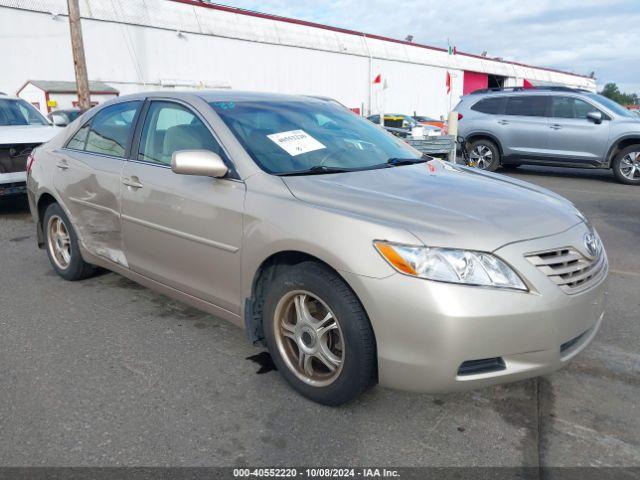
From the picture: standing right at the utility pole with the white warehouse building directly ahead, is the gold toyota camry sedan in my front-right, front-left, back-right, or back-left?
back-right

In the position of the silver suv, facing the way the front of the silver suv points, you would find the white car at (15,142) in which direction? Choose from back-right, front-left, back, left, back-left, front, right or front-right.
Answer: back-right

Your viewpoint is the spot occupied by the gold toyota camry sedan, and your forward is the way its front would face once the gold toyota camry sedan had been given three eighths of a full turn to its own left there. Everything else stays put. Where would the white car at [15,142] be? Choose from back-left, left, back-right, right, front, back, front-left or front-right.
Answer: front-left

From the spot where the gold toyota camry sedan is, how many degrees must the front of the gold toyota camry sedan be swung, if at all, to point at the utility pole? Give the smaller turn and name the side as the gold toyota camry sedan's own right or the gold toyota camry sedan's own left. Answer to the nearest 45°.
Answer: approximately 180°

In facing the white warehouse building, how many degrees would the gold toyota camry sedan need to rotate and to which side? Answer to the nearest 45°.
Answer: approximately 135° to its left

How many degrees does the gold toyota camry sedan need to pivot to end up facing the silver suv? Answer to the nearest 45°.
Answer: approximately 90° to its left

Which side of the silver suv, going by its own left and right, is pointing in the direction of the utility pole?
back

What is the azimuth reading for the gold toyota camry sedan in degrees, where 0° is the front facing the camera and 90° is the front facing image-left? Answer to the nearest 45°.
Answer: approximately 315°

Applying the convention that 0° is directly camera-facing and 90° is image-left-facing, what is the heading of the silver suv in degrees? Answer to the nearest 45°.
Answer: approximately 270°

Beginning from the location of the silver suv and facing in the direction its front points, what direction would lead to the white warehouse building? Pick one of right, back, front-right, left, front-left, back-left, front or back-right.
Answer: back-left

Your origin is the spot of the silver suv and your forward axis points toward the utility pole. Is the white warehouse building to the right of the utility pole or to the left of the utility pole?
right

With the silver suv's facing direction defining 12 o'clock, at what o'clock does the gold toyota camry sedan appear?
The gold toyota camry sedan is roughly at 3 o'clock from the silver suv.
